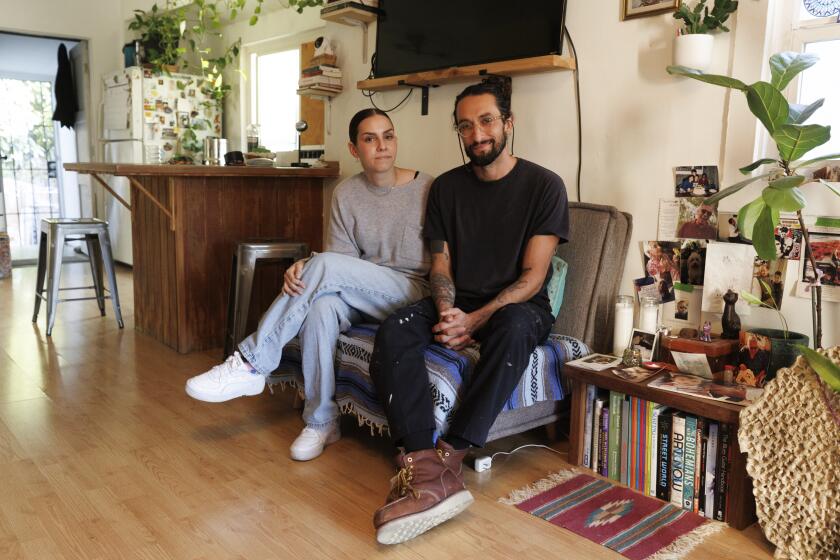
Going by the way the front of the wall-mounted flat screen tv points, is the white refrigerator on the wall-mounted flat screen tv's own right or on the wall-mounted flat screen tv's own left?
on the wall-mounted flat screen tv's own right

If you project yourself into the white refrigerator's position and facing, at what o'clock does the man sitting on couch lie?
The man sitting on couch is roughly at 10 o'clock from the white refrigerator.

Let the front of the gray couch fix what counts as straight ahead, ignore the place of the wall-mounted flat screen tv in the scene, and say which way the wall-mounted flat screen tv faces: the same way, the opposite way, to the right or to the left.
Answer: the same way

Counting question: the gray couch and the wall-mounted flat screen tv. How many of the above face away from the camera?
0

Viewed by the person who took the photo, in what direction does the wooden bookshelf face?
facing the viewer and to the left of the viewer

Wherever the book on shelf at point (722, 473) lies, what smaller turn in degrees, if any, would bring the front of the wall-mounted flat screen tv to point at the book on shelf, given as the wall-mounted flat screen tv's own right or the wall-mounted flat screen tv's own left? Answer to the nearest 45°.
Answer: approximately 90° to the wall-mounted flat screen tv's own left

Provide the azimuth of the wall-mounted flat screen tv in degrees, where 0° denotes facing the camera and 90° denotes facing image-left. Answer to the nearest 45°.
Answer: approximately 45°

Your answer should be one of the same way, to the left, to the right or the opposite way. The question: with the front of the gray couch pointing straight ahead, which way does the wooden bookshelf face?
the same way

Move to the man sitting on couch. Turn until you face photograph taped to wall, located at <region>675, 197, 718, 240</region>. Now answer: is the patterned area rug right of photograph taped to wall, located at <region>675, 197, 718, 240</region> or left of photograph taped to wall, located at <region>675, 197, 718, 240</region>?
right

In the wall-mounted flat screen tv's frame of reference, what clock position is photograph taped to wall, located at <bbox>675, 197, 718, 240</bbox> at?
The photograph taped to wall is roughly at 9 o'clock from the wall-mounted flat screen tv.

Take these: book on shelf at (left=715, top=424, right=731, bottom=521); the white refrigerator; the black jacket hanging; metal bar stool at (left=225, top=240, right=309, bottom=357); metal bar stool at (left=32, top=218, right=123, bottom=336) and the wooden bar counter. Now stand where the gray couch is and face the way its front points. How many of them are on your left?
1

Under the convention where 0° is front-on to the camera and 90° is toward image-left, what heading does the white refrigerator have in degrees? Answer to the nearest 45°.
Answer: approximately 45°

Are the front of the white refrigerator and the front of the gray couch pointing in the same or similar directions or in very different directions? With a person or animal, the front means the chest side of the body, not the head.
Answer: same or similar directions

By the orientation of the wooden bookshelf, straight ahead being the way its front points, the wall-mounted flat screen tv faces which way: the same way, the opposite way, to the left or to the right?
the same way

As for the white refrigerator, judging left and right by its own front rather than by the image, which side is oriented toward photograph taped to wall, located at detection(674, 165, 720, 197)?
left

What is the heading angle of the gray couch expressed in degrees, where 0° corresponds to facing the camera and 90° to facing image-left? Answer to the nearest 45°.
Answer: approximately 45°

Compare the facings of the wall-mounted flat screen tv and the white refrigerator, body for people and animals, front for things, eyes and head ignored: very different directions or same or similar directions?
same or similar directions
